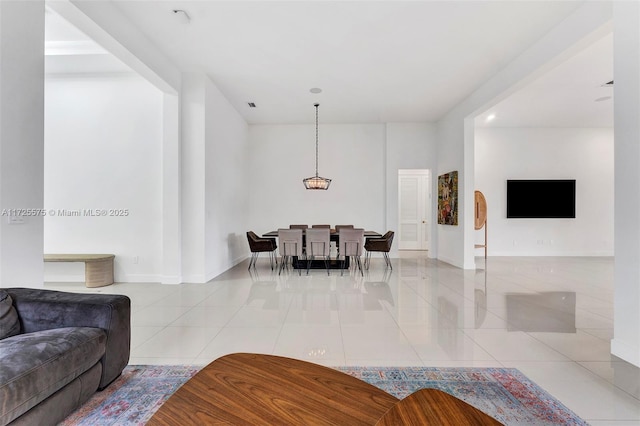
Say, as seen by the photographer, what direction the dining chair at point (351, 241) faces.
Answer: facing away from the viewer

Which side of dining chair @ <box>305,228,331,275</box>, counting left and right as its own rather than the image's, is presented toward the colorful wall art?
right

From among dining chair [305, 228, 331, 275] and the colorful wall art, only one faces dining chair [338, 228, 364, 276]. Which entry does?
the colorful wall art

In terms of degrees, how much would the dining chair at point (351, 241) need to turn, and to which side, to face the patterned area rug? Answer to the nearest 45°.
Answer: approximately 180°

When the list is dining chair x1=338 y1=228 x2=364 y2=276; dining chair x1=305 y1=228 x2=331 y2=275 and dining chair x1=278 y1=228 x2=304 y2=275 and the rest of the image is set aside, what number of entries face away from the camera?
3

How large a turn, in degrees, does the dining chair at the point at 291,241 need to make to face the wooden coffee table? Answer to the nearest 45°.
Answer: approximately 180°

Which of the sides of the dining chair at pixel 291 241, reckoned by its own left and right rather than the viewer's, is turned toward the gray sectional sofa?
back

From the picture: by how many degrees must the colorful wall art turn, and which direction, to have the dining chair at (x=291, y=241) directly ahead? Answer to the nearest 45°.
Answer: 0° — it already faces it

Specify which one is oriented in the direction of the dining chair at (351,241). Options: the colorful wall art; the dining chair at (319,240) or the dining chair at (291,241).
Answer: the colorful wall art

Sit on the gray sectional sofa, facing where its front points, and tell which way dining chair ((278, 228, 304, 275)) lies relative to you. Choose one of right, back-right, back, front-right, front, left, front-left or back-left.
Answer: left

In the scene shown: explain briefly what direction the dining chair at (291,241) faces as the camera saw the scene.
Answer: facing away from the viewer

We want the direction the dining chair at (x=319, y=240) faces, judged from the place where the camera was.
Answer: facing away from the viewer

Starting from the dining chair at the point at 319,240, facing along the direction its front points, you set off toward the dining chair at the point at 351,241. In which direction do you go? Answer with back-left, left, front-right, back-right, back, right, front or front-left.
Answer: right

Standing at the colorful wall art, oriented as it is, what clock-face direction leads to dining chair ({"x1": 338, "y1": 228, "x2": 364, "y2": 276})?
The dining chair is roughly at 12 o'clock from the colorful wall art.

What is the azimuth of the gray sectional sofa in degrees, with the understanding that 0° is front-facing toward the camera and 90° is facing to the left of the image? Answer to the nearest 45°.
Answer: approximately 315°

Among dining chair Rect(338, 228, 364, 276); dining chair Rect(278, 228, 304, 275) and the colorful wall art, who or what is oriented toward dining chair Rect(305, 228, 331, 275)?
the colorful wall art

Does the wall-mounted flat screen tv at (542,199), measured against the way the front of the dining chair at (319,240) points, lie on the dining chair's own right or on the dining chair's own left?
on the dining chair's own right
